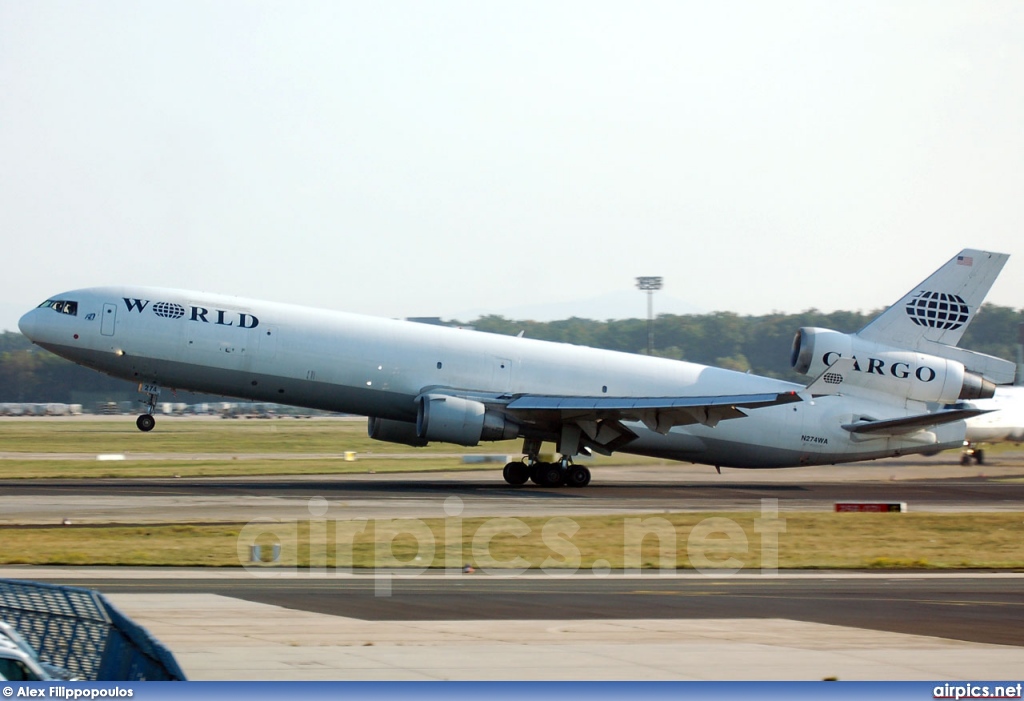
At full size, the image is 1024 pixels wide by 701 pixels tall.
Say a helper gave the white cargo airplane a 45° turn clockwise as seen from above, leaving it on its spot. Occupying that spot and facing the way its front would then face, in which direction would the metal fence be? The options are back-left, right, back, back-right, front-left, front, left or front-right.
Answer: back-left

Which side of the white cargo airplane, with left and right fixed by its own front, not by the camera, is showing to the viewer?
left
